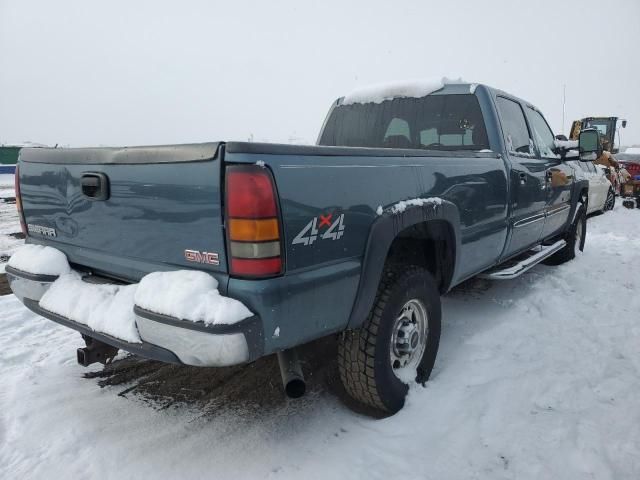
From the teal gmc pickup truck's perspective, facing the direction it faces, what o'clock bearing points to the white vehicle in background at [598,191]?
The white vehicle in background is roughly at 12 o'clock from the teal gmc pickup truck.

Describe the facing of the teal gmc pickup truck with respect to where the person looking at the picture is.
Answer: facing away from the viewer and to the right of the viewer
